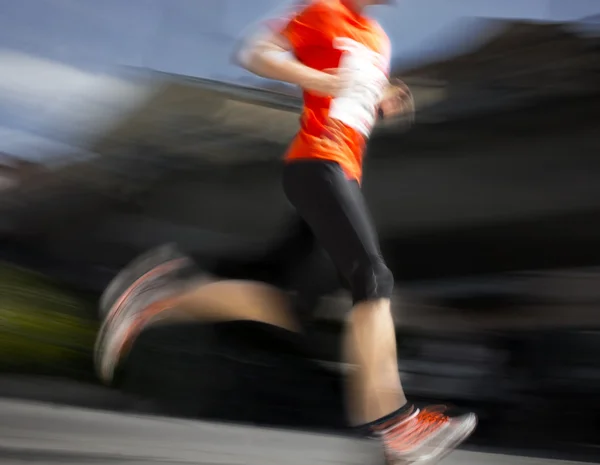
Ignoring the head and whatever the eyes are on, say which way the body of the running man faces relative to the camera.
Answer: to the viewer's right
